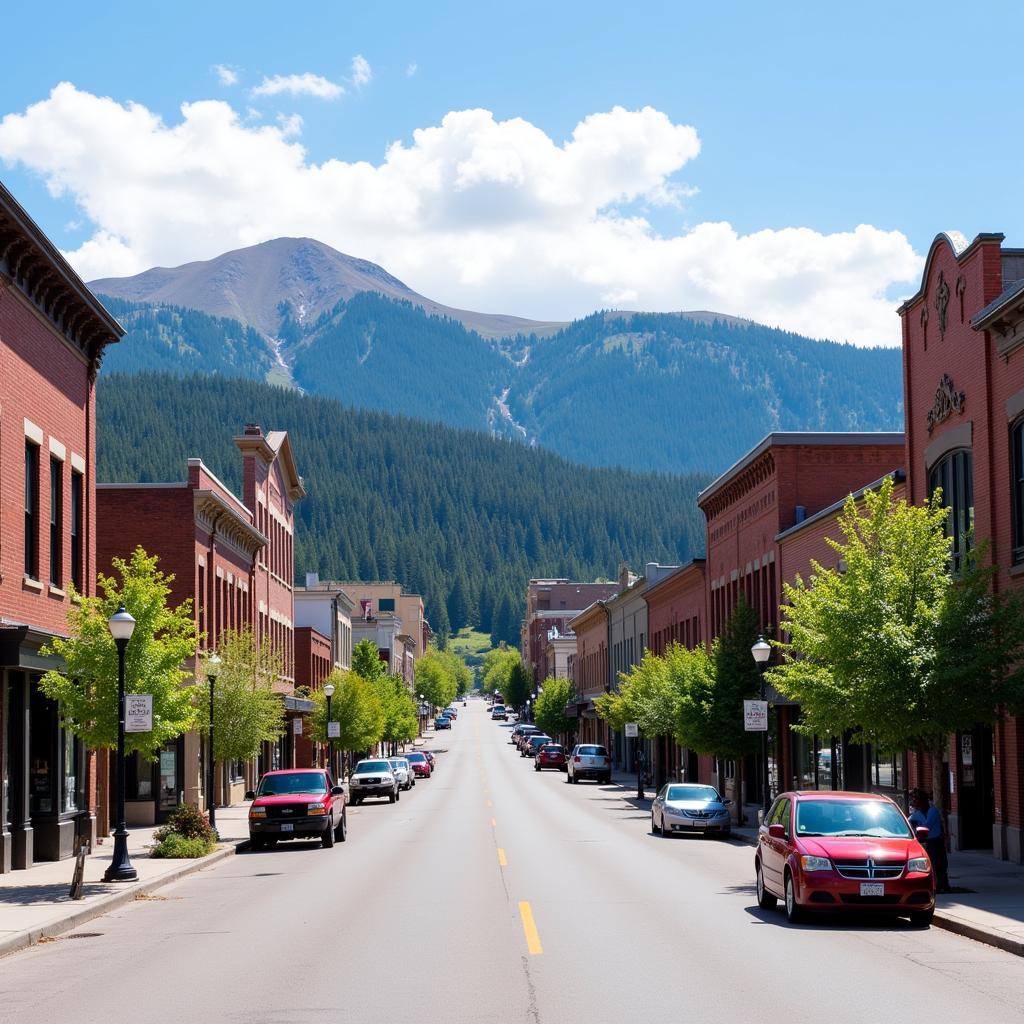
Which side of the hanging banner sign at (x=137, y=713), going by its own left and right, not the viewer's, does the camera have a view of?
front

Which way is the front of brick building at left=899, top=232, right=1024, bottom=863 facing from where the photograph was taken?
facing the viewer and to the left of the viewer

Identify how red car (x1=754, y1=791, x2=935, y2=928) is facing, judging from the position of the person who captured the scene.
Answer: facing the viewer and to the right of the viewer

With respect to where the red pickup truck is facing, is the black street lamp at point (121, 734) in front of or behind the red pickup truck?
in front

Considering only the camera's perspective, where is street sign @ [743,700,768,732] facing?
facing the viewer

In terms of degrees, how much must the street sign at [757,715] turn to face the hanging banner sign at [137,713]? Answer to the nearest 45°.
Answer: approximately 45° to its right

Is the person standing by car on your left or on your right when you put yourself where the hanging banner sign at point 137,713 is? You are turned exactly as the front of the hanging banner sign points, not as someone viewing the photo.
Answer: on your left

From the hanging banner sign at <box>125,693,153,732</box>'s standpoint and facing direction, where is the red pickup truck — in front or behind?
behind

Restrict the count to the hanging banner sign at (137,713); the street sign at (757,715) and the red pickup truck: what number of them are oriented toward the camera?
3

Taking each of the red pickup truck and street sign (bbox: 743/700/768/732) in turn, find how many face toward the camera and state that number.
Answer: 2

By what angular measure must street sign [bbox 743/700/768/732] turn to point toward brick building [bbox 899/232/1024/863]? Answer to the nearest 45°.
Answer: approximately 45° to its left
